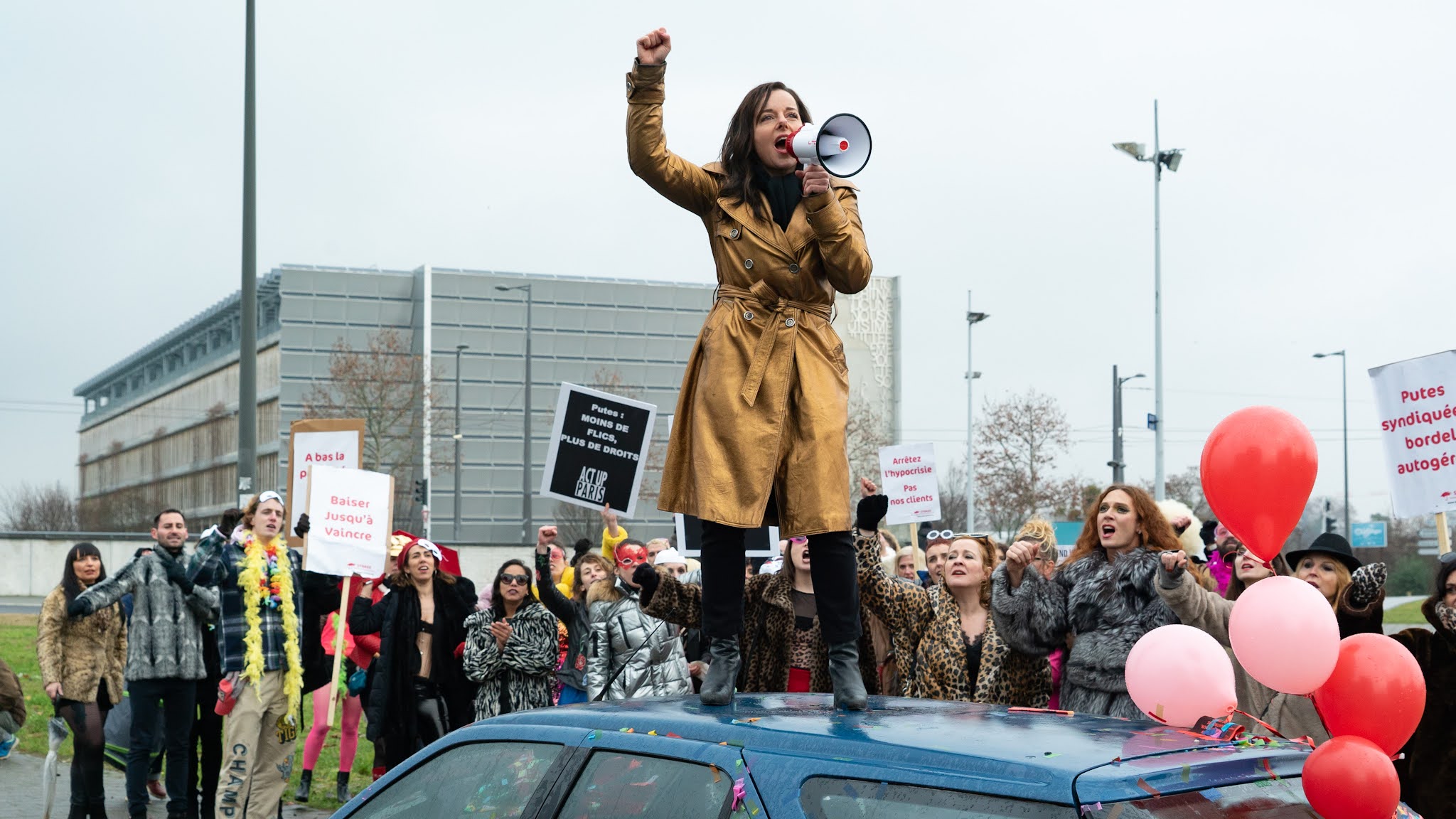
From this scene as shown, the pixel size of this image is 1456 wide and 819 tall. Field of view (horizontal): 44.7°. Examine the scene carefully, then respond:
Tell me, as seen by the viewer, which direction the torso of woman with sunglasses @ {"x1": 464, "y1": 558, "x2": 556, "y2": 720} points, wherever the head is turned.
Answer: toward the camera

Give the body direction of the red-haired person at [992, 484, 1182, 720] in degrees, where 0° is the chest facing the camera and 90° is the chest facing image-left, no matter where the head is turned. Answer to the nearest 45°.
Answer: approximately 45°

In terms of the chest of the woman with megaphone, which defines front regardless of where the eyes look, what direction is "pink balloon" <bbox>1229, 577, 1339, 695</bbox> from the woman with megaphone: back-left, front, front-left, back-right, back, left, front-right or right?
front-left

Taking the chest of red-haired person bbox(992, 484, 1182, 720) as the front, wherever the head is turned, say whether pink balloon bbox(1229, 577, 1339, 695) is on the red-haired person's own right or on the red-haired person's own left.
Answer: on the red-haired person's own left

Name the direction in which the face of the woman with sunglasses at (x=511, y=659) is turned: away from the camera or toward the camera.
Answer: toward the camera

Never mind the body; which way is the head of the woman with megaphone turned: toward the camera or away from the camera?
toward the camera

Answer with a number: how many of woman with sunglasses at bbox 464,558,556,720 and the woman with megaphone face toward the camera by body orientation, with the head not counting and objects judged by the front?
2

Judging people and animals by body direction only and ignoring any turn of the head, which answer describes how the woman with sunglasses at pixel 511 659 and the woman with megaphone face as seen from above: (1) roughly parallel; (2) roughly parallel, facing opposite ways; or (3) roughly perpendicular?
roughly parallel

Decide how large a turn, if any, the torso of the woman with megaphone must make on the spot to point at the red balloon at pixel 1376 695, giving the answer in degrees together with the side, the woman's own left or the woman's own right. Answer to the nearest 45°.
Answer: approximately 45° to the woman's own left

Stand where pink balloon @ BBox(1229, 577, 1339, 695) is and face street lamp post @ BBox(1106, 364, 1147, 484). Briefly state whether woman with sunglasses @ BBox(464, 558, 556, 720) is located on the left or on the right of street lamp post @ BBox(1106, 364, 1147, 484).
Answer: left

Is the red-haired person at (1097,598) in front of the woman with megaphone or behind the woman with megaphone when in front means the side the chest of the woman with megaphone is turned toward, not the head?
behind

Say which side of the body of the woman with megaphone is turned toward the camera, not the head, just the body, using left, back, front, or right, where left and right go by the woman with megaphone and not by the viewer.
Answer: front

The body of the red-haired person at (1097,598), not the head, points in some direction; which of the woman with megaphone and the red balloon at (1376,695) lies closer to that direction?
the woman with megaphone

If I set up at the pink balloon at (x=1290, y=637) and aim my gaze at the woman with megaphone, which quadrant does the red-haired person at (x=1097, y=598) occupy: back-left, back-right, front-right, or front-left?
front-right

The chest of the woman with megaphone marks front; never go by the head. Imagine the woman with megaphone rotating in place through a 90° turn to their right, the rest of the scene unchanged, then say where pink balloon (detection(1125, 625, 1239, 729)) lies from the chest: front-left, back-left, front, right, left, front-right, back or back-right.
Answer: back-left

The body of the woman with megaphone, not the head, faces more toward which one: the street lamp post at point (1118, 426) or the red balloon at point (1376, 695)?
the red balloon

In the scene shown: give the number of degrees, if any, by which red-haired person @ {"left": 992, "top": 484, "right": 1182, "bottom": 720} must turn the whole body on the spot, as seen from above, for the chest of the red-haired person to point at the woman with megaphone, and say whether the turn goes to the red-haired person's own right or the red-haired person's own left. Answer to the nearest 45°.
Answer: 0° — they already face them
